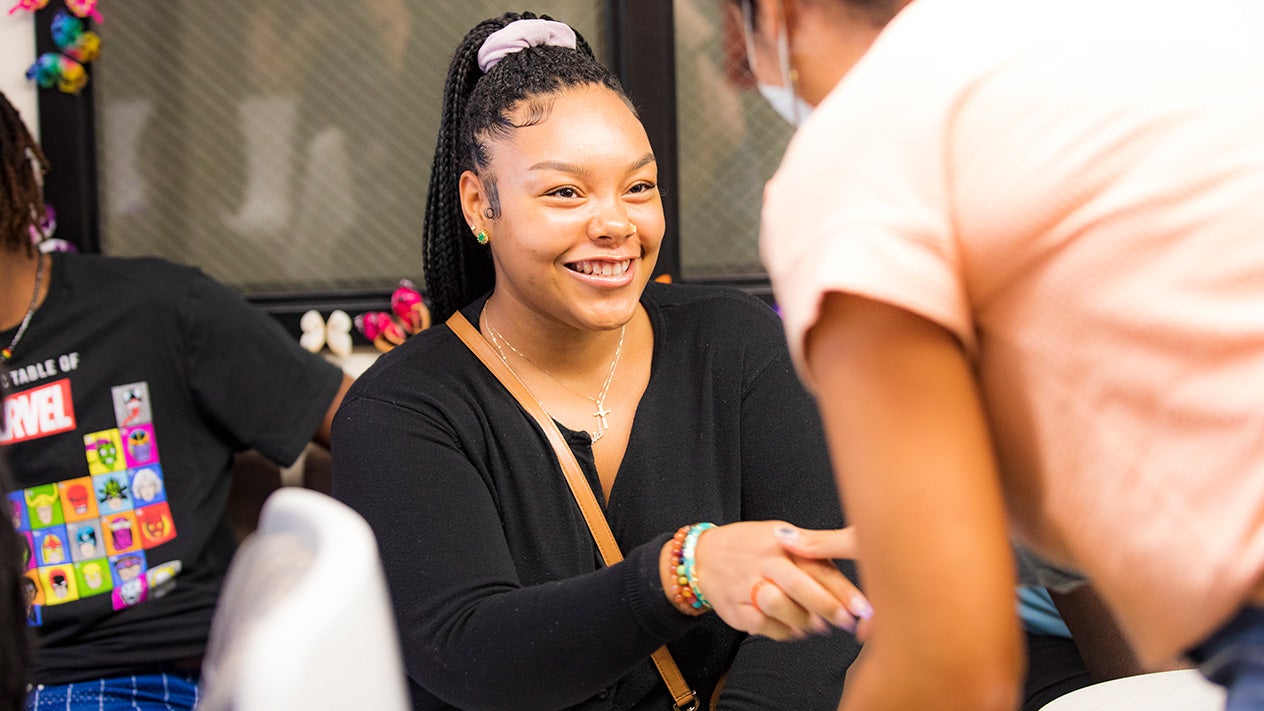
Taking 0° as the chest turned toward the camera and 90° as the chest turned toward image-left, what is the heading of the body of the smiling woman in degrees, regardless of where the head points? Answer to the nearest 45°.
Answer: approximately 315°

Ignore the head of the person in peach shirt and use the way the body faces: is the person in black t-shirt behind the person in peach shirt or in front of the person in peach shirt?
in front

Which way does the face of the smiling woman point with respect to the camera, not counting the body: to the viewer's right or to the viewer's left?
to the viewer's right

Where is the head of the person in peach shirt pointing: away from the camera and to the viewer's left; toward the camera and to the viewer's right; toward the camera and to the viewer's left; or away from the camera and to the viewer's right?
away from the camera and to the viewer's left

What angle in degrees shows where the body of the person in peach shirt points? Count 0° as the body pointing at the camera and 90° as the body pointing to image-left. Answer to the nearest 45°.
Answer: approximately 135°

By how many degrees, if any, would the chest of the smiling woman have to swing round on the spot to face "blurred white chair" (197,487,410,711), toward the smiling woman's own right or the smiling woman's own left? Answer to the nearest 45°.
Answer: approximately 45° to the smiling woman's own right

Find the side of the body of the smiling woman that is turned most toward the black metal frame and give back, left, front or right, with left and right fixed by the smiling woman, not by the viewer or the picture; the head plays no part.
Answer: back

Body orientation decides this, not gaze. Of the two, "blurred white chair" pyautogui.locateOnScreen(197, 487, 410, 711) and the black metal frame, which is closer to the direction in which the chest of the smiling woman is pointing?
the blurred white chair
